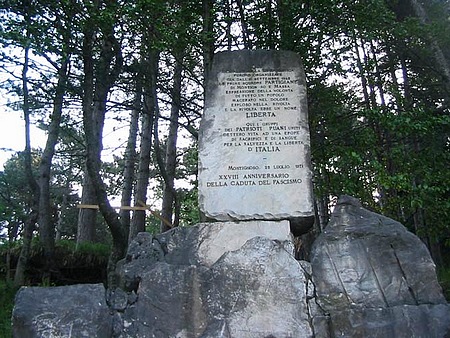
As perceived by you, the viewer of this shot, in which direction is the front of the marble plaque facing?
facing the viewer

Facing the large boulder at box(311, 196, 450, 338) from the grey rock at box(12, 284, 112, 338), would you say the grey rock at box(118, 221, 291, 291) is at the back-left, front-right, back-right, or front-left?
front-left
